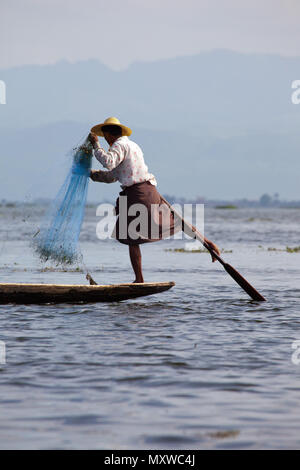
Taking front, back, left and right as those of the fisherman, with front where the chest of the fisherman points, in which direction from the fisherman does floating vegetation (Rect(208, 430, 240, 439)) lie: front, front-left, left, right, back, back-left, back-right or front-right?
left

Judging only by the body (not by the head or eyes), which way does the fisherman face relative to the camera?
to the viewer's left
